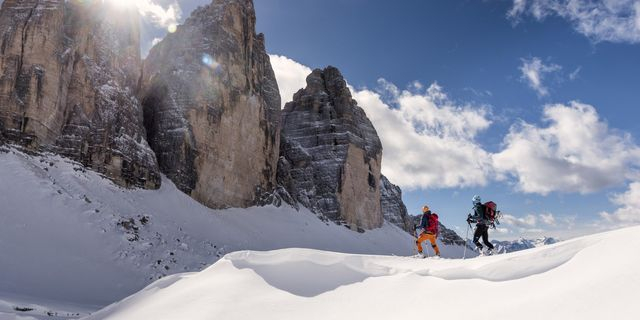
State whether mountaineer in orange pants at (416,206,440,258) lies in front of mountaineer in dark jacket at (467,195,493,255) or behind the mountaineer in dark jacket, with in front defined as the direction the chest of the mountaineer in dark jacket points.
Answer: in front

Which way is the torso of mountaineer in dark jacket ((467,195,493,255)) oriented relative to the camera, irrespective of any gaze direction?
to the viewer's left
